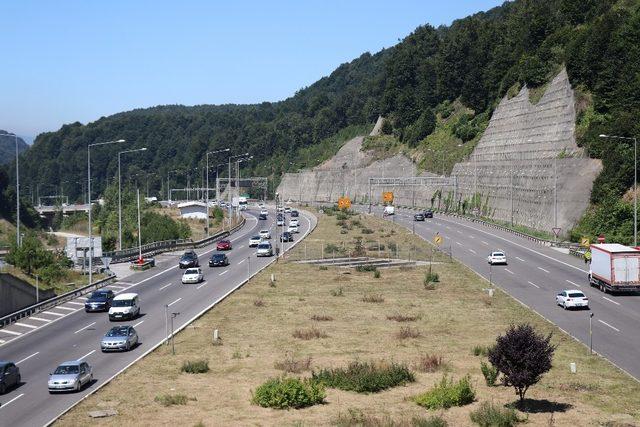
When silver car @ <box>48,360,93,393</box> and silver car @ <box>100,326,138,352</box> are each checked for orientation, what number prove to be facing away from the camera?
0

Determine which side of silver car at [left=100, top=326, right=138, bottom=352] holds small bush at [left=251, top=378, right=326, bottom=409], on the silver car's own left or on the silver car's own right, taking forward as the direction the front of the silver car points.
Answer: on the silver car's own left

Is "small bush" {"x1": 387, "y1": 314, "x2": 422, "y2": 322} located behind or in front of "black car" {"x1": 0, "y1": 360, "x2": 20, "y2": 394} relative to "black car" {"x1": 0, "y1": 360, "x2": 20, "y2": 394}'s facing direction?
behind

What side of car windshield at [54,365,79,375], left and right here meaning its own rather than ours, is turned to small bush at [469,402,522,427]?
left

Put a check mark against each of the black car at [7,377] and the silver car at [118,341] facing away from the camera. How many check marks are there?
0

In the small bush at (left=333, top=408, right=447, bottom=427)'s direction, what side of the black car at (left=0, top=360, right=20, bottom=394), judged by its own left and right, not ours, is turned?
left

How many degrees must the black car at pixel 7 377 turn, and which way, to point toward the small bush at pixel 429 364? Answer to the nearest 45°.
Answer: approximately 135° to its left

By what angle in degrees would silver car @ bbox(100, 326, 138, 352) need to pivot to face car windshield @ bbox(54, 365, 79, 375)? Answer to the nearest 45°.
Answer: approximately 45° to its left

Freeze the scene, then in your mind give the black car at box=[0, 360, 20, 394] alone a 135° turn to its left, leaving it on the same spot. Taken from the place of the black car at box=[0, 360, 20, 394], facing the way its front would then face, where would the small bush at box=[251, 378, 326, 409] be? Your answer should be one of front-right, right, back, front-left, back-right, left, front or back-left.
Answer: front-right

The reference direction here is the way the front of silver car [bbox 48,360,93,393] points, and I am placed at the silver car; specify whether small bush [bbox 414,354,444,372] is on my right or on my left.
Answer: on my left

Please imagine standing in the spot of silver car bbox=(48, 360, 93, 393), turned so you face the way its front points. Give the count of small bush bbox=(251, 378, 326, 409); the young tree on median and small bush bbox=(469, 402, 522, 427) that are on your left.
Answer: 3
